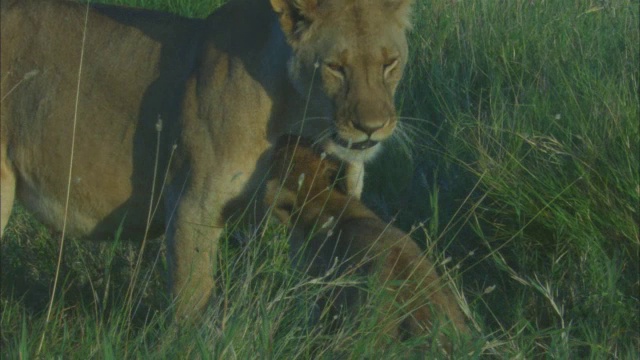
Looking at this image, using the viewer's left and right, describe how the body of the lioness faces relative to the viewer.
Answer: facing the viewer and to the right of the viewer

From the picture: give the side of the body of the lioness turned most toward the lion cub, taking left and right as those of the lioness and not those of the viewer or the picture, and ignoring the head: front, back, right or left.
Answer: front
